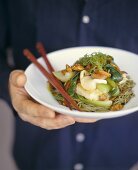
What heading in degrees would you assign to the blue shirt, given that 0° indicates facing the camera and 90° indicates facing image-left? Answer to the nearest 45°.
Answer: approximately 0°
